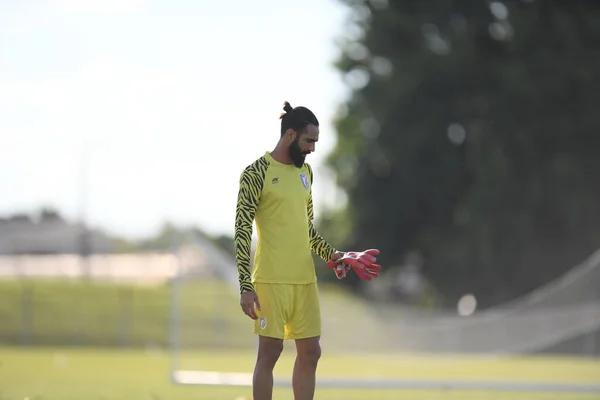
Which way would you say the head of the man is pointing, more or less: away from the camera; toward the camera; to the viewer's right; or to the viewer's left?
to the viewer's right

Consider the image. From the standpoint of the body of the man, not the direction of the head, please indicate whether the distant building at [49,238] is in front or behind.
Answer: behind

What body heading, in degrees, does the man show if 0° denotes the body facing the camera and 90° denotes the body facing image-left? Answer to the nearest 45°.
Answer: approximately 315°
